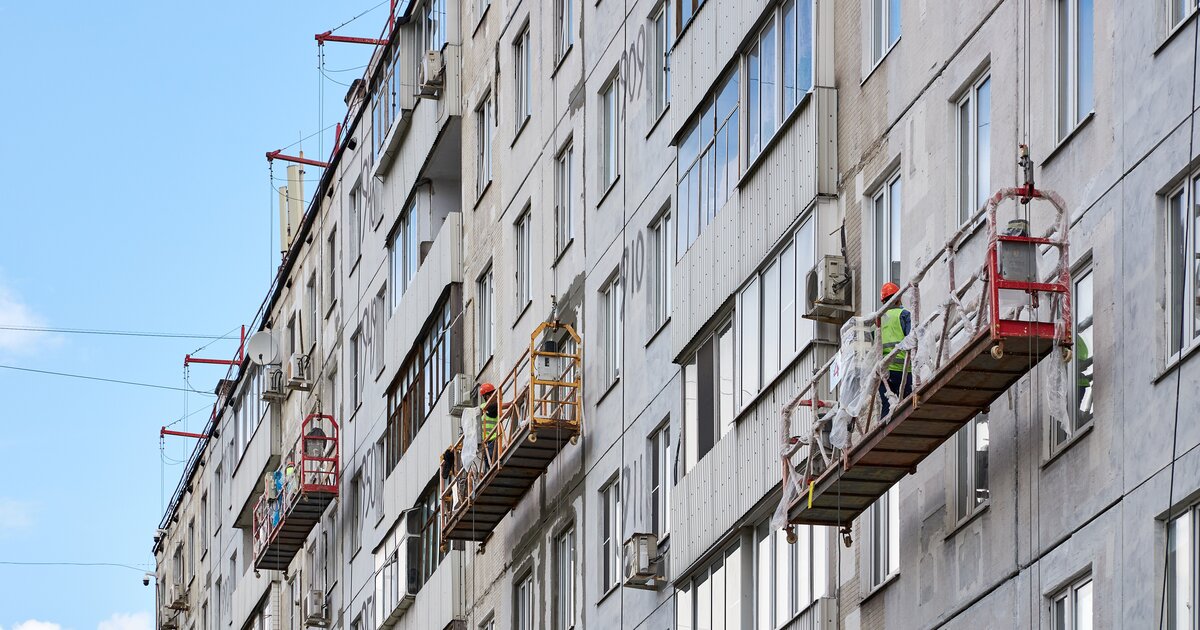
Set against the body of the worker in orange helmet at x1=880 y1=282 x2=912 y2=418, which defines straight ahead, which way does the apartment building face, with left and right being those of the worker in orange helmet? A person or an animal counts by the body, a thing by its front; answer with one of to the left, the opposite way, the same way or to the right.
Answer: the opposite way

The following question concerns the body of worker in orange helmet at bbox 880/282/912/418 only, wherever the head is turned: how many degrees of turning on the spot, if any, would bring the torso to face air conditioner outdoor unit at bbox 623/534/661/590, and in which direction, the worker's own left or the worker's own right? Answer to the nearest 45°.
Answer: approximately 45° to the worker's own left

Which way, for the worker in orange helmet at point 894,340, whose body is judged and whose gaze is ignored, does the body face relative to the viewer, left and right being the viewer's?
facing away from the viewer and to the right of the viewer

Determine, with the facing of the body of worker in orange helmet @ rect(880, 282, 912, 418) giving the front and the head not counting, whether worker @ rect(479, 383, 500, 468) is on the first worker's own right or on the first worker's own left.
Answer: on the first worker's own left

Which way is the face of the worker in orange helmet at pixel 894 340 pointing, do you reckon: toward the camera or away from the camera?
away from the camera

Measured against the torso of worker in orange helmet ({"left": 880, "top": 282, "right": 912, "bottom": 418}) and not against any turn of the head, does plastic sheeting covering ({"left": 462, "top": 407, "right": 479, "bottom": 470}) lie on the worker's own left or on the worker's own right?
on the worker's own left

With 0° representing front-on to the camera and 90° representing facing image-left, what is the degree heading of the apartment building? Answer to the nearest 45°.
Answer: approximately 45°

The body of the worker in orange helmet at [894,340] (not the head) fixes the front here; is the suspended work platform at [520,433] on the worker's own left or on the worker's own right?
on the worker's own left
